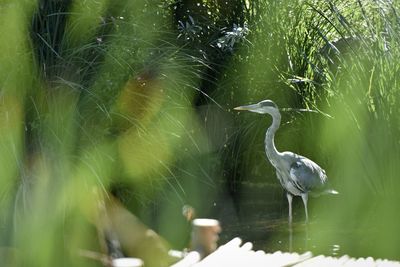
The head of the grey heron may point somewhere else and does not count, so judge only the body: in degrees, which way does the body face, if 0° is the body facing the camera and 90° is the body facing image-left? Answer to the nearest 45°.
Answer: approximately 90°
